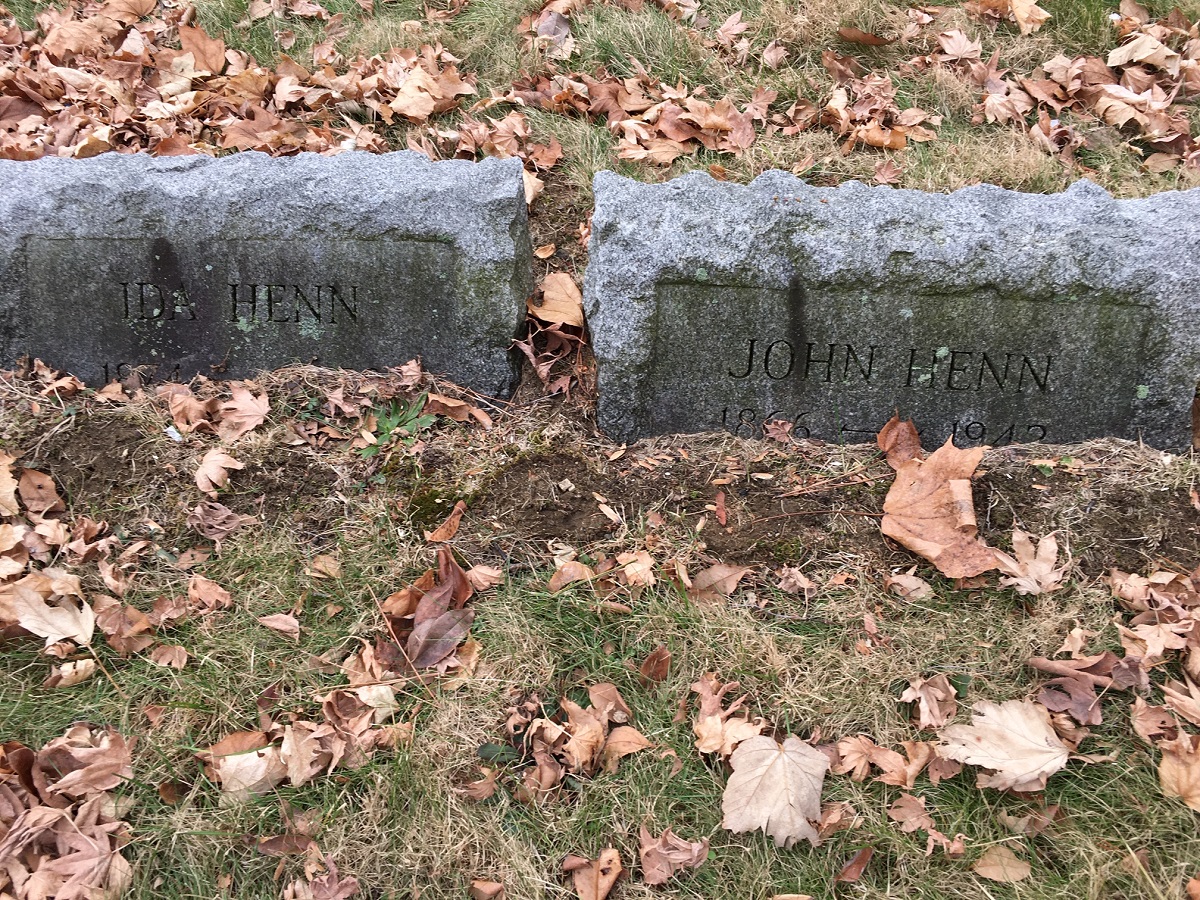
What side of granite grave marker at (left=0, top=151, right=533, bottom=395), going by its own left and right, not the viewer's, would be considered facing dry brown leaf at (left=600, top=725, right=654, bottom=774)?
front

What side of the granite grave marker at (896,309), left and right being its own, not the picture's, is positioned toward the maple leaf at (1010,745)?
front

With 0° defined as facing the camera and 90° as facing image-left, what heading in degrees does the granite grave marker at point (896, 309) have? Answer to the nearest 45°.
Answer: approximately 0°

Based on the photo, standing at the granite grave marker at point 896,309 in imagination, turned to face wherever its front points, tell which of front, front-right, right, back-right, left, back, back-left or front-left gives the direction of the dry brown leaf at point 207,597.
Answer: front-right

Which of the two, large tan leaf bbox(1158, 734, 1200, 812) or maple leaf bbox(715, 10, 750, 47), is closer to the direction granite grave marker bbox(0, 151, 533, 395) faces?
the large tan leaf

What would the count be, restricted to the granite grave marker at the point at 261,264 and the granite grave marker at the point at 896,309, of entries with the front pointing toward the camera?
2

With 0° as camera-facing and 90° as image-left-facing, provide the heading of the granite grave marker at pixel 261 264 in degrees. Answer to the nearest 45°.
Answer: approximately 0°

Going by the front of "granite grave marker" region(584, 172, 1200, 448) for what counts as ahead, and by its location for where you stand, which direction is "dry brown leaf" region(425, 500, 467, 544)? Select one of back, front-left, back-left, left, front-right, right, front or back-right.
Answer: front-right

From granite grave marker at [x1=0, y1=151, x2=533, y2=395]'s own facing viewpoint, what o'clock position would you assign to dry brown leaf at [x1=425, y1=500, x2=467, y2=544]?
The dry brown leaf is roughly at 11 o'clock from the granite grave marker.

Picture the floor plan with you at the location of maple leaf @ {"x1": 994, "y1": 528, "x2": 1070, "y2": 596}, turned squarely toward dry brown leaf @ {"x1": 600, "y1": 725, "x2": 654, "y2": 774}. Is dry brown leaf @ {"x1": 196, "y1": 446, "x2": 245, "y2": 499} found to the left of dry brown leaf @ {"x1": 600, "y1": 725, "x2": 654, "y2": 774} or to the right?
right

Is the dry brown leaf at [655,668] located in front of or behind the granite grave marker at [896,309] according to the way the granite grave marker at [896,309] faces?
in front

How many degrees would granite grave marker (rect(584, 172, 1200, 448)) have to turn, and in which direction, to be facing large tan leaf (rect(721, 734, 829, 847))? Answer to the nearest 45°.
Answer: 0° — it already faces it

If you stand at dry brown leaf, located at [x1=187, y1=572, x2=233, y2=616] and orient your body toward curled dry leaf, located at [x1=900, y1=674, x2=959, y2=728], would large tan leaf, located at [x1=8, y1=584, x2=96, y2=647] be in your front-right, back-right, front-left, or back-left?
back-right

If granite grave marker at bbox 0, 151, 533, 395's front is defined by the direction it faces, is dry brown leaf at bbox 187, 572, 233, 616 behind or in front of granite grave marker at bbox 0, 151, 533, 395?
in front
